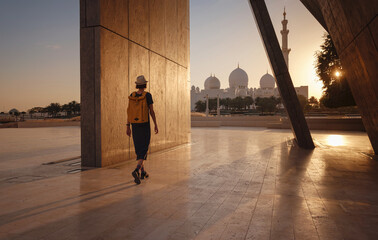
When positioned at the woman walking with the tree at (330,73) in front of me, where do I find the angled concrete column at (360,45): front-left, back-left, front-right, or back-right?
front-right

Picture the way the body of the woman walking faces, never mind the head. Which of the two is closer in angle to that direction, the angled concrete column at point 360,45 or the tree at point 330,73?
the tree

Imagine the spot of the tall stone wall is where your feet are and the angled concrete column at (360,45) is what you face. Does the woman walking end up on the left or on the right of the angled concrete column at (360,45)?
right

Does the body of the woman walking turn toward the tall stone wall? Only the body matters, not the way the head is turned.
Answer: no

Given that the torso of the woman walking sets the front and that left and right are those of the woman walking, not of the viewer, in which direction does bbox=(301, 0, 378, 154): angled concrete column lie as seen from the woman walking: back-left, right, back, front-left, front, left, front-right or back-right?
front-right

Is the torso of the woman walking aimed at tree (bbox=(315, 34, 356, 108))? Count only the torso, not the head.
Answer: yes

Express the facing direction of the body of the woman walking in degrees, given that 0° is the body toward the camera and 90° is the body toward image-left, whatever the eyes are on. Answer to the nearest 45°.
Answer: approximately 225°

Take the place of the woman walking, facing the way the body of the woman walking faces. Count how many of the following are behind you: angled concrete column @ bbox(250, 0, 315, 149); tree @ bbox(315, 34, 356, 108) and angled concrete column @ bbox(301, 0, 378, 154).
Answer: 0

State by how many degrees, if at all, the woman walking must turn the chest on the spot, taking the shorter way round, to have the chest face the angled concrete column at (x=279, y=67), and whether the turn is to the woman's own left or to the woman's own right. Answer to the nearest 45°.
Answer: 0° — they already face it

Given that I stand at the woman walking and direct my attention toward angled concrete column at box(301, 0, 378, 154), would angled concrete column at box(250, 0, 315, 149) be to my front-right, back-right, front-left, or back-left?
front-left
